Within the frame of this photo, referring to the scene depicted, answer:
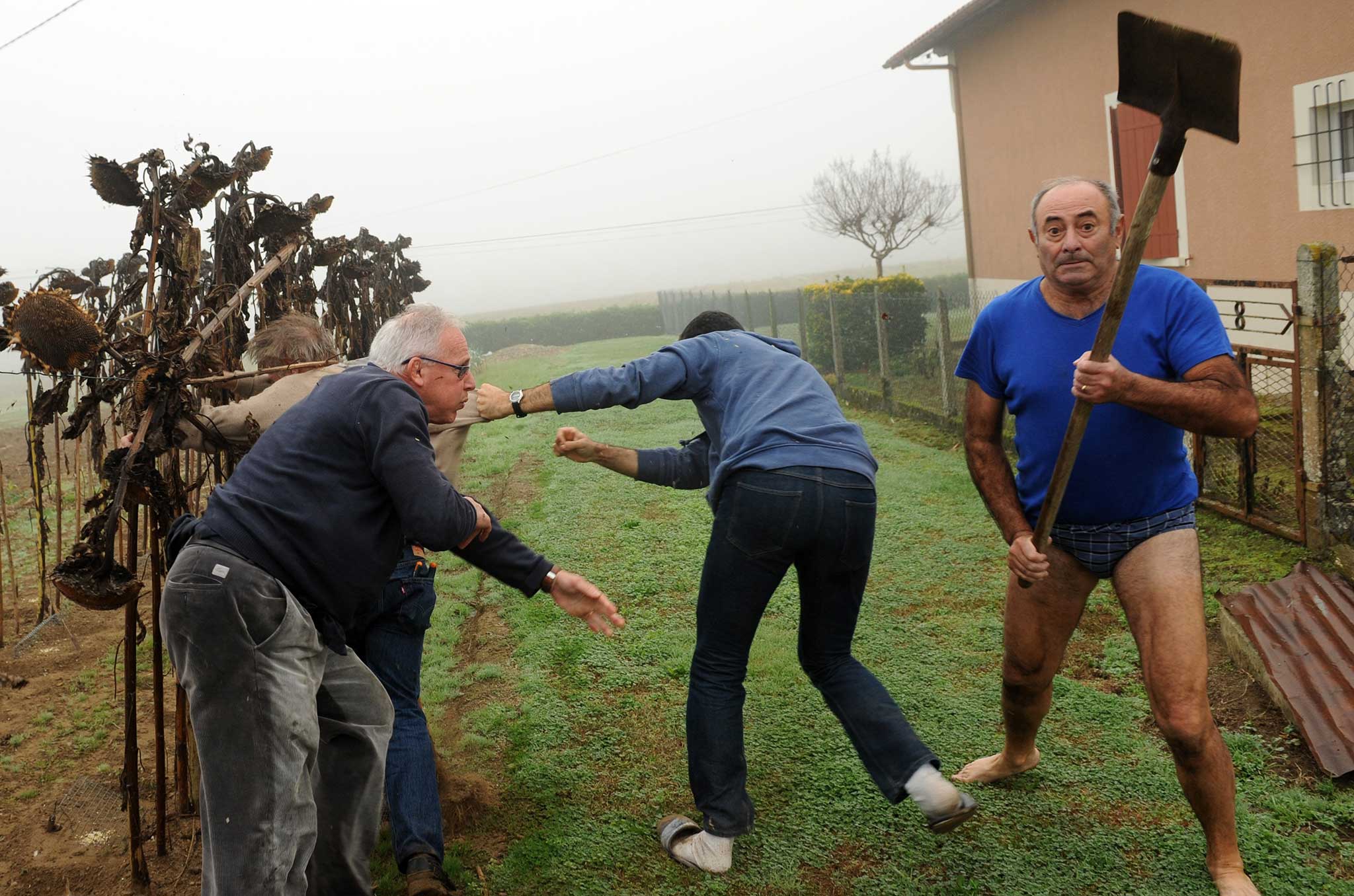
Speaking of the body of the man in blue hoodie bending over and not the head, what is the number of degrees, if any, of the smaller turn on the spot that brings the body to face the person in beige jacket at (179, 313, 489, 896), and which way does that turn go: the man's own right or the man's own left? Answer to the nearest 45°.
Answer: approximately 45° to the man's own left

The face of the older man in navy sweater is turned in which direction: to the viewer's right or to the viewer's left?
to the viewer's right

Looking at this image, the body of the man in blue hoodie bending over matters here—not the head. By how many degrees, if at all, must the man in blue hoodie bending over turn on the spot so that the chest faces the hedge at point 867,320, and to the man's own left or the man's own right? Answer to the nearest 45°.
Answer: approximately 45° to the man's own right

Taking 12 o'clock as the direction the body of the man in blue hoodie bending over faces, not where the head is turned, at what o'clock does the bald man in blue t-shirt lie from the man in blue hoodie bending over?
The bald man in blue t-shirt is roughly at 5 o'clock from the man in blue hoodie bending over.

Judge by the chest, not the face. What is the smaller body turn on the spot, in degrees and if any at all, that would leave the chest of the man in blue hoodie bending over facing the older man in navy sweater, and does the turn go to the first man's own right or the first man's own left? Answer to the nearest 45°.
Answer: approximately 90° to the first man's own left

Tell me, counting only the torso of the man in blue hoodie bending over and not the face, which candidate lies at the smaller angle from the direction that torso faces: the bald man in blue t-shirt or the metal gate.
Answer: the metal gate

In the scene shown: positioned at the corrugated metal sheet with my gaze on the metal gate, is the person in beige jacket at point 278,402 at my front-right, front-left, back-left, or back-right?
back-left

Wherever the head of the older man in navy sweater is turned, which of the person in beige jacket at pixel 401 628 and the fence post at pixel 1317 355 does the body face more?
the fence post

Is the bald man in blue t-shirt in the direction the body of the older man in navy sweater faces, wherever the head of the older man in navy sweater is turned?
yes

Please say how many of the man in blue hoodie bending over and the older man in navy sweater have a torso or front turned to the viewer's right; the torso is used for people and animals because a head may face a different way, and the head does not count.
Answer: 1

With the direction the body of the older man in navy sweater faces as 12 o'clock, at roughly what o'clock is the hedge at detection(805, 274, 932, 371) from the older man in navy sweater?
The hedge is roughly at 10 o'clock from the older man in navy sweater.

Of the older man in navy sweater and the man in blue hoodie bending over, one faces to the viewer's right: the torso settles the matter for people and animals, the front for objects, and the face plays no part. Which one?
the older man in navy sweater

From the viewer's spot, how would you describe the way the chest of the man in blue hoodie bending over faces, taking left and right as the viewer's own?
facing away from the viewer and to the left of the viewer

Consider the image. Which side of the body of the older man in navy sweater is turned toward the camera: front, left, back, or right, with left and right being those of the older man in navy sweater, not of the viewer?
right

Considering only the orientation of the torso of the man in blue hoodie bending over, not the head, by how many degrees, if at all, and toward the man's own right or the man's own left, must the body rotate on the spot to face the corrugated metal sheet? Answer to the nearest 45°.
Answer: approximately 90° to the man's own right

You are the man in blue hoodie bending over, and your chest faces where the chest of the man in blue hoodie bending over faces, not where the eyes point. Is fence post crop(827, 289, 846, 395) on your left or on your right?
on your right

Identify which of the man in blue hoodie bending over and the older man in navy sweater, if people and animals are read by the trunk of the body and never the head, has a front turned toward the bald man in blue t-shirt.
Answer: the older man in navy sweater
